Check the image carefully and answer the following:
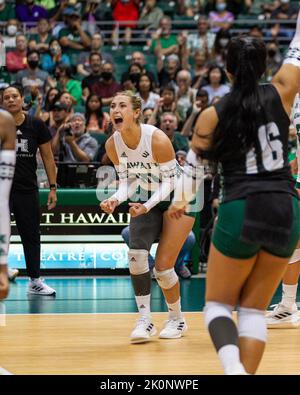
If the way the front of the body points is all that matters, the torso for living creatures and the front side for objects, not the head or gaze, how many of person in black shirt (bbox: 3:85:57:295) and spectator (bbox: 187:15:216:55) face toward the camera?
2

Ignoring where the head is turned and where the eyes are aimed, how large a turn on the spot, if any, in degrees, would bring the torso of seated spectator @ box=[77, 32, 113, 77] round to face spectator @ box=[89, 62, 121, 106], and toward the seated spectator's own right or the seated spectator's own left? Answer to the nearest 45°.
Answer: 0° — they already face them

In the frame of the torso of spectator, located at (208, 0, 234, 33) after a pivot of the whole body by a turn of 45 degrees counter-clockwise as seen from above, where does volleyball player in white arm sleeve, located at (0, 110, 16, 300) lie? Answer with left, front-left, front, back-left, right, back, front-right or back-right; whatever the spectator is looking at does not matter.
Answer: front-right

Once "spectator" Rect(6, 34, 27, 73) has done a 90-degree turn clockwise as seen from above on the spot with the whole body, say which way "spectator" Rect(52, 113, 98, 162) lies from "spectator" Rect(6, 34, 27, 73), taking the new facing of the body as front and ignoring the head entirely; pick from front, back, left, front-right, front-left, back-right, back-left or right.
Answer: left

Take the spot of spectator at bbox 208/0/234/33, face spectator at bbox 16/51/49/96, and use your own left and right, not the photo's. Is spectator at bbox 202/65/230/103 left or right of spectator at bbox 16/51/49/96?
left

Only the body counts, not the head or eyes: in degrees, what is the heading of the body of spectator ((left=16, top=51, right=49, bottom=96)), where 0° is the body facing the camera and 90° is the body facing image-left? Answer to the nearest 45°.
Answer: approximately 0°

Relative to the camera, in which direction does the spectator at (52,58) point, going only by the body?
toward the camera

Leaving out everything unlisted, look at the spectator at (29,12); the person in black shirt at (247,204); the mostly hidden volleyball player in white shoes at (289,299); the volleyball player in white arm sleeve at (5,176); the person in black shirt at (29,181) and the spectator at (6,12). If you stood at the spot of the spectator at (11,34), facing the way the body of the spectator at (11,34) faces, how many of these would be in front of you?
4

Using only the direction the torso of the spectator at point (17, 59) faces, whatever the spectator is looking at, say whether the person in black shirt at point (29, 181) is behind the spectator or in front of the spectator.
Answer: in front

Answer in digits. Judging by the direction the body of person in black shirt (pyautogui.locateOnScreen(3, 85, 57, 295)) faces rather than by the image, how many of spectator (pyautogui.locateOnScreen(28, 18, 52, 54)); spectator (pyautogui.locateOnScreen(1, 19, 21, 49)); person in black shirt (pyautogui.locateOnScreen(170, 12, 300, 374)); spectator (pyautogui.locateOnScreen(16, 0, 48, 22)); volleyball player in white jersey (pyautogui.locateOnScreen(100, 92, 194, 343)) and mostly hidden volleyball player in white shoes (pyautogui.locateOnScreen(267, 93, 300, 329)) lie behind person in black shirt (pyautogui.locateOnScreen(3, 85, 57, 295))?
3

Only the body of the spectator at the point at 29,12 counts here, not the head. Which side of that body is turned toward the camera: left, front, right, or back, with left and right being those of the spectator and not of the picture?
front

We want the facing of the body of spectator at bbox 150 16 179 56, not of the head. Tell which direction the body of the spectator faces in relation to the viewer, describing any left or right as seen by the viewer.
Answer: facing the viewer

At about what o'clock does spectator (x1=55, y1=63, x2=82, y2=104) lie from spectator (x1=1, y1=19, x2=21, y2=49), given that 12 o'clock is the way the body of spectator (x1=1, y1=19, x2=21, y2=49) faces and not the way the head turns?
spectator (x1=55, y1=63, x2=82, y2=104) is roughly at 11 o'clock from spectator (x1=1, y1=19, x2=21, y2=49).

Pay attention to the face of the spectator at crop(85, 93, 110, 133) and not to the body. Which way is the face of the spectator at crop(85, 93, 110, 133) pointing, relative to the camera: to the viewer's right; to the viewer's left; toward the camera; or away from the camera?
toward the camera
